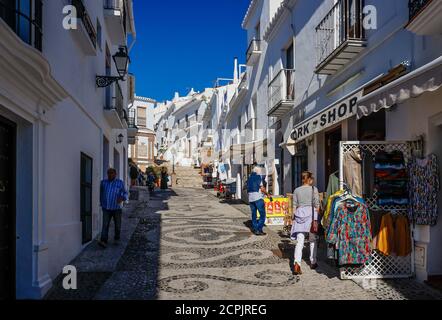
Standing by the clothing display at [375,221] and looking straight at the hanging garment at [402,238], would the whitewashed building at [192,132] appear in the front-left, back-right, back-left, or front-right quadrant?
back-left

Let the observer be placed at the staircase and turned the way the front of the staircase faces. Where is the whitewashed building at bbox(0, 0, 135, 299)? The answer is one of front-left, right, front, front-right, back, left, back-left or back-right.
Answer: front

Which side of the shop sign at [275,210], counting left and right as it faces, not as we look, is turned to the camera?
front

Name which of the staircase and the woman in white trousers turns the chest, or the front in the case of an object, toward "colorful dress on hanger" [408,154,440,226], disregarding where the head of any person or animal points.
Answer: the staircase

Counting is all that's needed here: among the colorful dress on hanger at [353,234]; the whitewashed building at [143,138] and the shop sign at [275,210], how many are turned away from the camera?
0

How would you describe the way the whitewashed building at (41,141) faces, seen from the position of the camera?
facing to the right of the viewer

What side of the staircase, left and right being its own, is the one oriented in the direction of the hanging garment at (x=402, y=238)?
front

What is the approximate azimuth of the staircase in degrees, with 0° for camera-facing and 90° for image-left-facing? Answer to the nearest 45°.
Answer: approximately 0°

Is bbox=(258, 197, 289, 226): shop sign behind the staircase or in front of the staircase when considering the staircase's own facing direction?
in front
